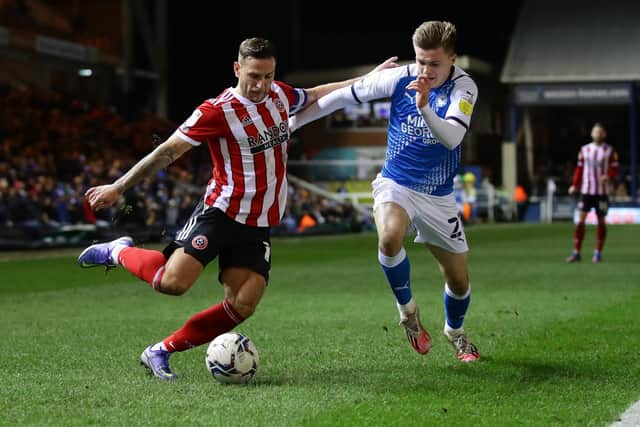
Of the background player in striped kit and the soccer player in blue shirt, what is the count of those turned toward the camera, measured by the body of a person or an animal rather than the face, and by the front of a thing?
2

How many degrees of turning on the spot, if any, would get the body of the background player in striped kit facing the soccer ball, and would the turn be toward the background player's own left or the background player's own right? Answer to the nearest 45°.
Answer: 0° — they already face it

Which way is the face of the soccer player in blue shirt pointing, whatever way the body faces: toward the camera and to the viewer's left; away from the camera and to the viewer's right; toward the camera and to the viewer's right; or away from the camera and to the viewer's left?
toward the camera and to the viewer's left

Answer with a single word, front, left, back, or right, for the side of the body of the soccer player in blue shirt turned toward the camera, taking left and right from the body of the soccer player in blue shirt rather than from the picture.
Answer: front

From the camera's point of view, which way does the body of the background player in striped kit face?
toward the camera

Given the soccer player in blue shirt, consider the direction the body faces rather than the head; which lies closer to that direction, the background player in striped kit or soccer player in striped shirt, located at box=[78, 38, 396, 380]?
the soccer player in striped shirt

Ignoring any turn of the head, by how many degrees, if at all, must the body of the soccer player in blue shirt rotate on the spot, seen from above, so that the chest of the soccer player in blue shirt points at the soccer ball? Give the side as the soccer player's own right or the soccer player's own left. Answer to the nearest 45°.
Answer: approximately 45° to the soccer player's own right

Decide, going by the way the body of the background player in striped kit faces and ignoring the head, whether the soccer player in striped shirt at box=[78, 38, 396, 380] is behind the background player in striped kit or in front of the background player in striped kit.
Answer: in front

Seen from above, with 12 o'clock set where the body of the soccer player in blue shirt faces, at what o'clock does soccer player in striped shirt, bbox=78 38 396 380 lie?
The soccer player in striped shirt is roughly at 2 o'clock from the soccer player in blue shirt.

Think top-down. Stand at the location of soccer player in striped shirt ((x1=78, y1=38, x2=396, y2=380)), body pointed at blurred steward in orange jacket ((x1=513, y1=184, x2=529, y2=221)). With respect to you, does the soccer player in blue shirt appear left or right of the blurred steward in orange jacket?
right
